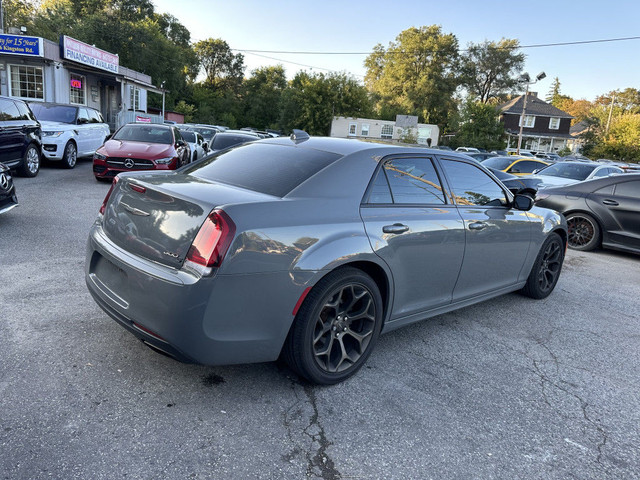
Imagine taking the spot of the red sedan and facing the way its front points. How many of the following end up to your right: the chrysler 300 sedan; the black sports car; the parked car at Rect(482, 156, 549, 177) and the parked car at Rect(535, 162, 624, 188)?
0

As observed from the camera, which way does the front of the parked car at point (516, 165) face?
facing the viewer and to the left of the viewer

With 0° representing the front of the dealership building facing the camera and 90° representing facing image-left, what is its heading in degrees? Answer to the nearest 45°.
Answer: approximately 315°

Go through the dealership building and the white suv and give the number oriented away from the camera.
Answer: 0

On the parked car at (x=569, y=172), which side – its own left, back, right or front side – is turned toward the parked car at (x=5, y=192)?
front

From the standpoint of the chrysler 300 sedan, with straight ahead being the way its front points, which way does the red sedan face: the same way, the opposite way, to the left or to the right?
the opposite way

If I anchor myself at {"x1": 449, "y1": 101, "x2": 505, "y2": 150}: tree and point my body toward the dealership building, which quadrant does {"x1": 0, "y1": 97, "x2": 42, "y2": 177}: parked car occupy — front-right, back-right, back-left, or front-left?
front-left

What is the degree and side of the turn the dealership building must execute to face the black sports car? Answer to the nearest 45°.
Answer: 0° — it already faces it

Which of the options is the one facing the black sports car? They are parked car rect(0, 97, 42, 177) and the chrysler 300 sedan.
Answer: the chrysler 300 sedan

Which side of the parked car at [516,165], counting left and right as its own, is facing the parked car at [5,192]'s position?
front

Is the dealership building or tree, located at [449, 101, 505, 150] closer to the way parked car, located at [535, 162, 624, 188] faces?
the dealership building

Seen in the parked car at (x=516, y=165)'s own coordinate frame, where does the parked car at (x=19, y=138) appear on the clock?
the parked car at (x=19, y=138) is roughly at 12 o'clock from the parked car at (x=516, y=165).

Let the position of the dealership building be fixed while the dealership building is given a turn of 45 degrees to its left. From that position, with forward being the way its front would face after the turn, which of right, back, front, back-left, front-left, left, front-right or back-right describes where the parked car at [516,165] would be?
front-right

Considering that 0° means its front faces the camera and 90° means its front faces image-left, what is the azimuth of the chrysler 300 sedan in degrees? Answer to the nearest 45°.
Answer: approximately 225°

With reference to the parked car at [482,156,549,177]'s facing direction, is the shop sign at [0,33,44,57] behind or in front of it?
in front

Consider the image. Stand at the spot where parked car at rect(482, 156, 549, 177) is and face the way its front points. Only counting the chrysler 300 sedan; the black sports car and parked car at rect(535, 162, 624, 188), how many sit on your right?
0

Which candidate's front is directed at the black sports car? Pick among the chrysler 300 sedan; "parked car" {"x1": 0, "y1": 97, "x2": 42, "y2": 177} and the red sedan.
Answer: the chrysler 300 sedan

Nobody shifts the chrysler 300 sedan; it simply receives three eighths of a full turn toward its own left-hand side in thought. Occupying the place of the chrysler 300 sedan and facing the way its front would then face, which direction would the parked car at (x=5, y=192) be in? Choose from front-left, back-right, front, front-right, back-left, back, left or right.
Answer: front-right
